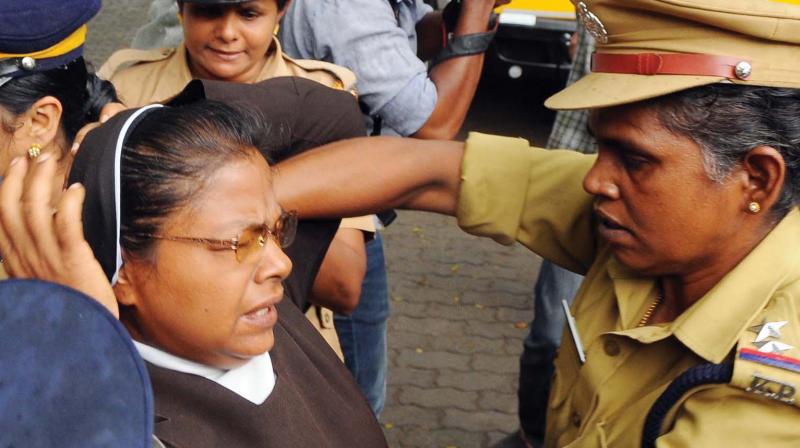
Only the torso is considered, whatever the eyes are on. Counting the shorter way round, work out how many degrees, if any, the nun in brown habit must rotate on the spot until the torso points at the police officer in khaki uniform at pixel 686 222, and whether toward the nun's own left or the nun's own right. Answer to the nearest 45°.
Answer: approximately 45° to the nun's own left

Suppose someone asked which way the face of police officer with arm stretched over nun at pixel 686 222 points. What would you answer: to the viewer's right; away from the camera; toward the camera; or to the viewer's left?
to the viewer's left

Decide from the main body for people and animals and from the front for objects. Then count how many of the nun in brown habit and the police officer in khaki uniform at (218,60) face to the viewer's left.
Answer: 0

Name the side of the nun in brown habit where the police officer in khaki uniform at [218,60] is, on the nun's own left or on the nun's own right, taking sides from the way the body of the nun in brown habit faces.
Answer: on the nun's own left

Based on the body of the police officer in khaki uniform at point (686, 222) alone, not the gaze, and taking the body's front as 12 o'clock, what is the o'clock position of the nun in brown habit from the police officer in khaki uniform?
The nun in brown habit is roughly at 1 o'clock from the police officer in khaki uniform.

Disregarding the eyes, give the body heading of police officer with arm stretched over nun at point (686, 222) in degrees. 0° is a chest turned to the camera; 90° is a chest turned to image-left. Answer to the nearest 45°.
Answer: approximately 45°

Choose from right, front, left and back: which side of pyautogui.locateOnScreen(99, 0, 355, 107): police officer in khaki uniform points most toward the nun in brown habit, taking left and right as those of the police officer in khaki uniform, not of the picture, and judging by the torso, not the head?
front
